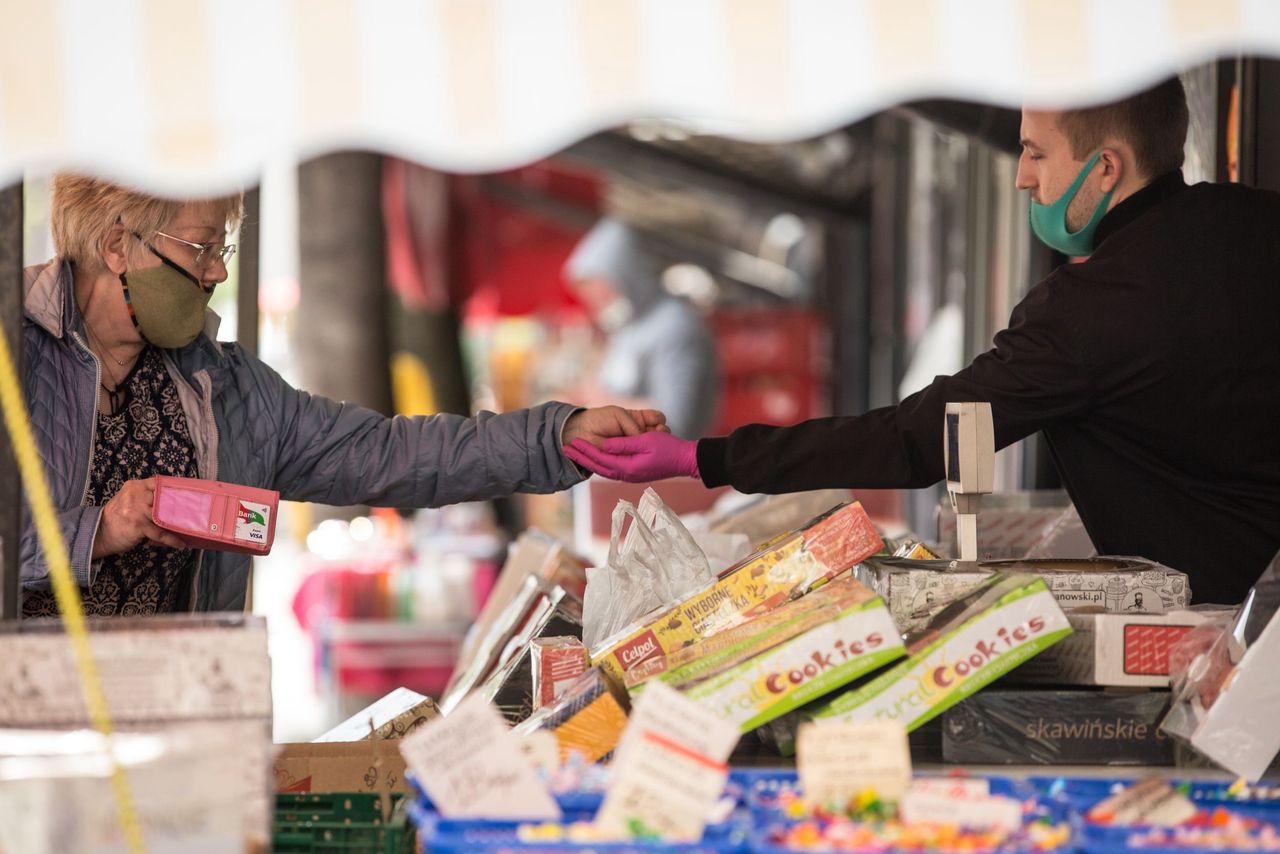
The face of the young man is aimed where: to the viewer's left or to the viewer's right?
to the viewer's left

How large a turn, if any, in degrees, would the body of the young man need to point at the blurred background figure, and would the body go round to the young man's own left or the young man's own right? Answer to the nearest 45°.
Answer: approximately 90° to the young man's own right

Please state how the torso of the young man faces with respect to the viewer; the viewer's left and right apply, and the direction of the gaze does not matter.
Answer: facing to the left of the viewer

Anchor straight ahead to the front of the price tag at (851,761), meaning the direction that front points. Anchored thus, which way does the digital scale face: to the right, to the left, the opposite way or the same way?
to the right

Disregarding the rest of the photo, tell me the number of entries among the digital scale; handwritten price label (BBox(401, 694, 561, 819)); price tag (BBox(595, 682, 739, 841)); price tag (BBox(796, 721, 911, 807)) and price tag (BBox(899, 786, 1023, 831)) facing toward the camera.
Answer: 4

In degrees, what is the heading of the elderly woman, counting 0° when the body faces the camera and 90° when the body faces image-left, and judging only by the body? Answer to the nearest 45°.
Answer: approximately 315°

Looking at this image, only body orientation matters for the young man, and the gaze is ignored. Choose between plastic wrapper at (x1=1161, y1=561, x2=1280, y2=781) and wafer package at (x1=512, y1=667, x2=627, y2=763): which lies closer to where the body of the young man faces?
the wafer package

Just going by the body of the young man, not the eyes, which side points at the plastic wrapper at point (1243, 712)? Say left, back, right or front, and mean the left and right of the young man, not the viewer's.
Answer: left
